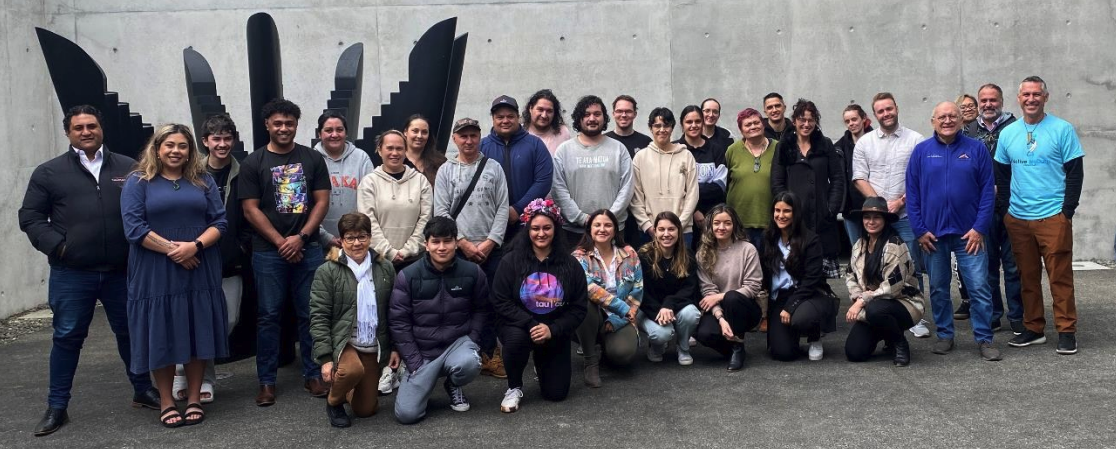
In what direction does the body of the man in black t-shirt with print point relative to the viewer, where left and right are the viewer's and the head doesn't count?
facing the viewer

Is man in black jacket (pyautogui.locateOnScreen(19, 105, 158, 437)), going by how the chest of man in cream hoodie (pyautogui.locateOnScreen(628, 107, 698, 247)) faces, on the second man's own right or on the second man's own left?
on the second man's own right

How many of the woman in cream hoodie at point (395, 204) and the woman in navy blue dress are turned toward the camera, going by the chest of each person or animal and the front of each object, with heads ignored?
2

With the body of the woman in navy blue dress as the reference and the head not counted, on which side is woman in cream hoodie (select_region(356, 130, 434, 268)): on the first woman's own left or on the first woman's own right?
on the first woman's own left

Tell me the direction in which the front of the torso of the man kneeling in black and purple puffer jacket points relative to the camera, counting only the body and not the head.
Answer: toward the camera

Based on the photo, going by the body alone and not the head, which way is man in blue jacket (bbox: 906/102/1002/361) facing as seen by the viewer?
toward the camera

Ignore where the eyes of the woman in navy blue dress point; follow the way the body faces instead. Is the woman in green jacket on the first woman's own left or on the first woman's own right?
on the first woman's own left

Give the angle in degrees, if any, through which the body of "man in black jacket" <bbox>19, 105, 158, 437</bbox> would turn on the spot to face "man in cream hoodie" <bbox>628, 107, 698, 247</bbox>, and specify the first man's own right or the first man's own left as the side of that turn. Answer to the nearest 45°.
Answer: approximately 45° to the first man's own left

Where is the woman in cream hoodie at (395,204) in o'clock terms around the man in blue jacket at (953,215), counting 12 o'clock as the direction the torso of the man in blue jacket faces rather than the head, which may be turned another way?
The woman in cream hoodie is roughly at 2 o'clock from the man in blue jacket.

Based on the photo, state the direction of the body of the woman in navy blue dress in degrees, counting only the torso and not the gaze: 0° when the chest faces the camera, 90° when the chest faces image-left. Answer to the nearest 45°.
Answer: approximately 0°
